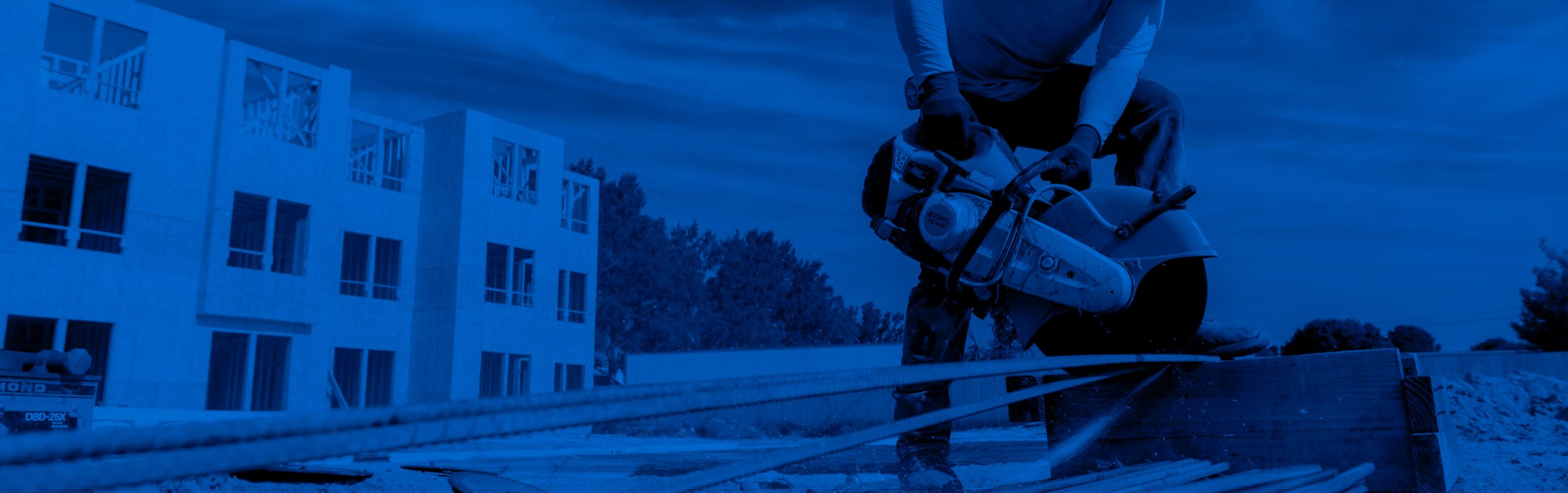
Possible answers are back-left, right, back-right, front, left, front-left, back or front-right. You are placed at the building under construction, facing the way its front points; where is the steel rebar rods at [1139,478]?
front-right

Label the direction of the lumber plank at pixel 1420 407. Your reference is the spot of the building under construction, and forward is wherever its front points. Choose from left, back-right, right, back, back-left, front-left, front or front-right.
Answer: front-right

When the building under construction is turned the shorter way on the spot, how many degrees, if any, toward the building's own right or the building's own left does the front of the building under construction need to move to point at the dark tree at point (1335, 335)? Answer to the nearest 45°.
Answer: approximately 45° to the building's own left

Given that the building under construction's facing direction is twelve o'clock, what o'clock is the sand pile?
The sand pile is roughly at 1 o'clock from the building under construction.

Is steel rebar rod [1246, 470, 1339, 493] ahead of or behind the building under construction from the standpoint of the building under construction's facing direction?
ahead

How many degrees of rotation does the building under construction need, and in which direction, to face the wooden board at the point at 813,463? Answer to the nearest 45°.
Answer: approximately 45° to its right

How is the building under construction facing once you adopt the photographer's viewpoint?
facing the viewer and to the right of the viewer

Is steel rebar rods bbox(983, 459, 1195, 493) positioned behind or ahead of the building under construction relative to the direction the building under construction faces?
ahead

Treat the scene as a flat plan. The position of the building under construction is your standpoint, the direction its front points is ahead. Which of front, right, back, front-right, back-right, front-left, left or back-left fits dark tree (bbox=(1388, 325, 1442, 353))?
front-left
